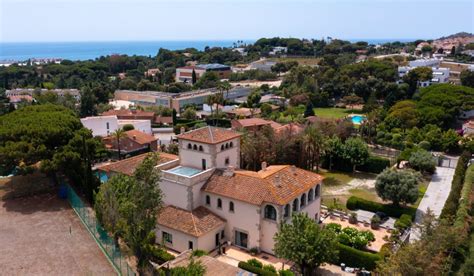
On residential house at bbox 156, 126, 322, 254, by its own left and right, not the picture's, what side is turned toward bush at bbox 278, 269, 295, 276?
front

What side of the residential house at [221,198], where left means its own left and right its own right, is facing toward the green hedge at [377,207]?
left

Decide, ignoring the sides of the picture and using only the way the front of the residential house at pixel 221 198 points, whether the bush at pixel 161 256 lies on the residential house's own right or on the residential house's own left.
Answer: on the residential house's own right

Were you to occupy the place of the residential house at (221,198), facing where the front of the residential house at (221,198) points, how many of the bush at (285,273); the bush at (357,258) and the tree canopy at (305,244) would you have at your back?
0

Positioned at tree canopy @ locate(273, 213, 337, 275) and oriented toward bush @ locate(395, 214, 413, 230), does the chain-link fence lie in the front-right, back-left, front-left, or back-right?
back-left

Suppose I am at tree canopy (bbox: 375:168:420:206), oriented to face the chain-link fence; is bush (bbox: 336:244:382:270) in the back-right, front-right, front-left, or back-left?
front-left

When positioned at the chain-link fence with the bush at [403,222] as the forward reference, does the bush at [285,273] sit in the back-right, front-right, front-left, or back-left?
front-right

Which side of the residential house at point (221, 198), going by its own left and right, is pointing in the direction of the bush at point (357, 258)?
front

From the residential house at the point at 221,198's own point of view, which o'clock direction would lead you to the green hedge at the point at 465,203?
The green hedge is roughly at 10 o'clock from the residential house.

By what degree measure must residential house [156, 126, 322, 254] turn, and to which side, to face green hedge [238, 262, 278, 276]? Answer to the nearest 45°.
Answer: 0° — it already faces it

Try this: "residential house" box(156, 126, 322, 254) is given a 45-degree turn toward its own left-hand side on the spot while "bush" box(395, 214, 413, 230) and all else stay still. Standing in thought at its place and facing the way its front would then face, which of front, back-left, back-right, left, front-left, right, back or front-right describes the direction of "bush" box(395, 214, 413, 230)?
front

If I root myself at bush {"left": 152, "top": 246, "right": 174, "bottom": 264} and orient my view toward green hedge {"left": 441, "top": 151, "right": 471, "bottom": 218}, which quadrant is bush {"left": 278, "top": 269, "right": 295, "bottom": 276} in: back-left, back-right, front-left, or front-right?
front-right
